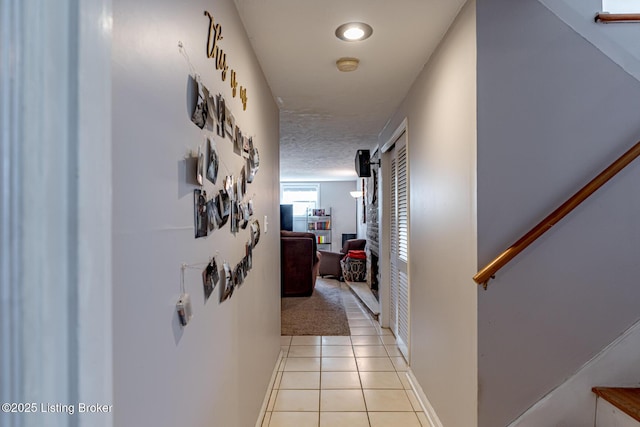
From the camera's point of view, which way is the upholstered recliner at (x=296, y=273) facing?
away from the camera

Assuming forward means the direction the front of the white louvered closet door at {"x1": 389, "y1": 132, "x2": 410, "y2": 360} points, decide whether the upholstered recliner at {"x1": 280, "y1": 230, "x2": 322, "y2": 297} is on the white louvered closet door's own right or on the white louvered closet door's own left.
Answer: on the white louvered closet door's own right

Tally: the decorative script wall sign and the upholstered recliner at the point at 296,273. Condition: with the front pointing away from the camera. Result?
1

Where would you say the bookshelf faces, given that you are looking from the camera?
facing the viewer

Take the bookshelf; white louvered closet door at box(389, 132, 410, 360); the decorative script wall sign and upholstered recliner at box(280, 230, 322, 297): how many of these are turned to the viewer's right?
1

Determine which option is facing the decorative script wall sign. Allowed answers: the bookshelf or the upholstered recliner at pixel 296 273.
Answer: the bookshelf

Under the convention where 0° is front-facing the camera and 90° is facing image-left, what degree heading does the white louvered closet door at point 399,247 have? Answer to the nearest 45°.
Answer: approximately 90°

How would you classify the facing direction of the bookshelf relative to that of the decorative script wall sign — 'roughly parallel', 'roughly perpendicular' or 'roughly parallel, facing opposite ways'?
roughly perpendicular

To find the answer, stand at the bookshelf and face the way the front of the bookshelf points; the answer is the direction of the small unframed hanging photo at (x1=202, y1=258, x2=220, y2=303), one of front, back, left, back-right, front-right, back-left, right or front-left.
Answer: front

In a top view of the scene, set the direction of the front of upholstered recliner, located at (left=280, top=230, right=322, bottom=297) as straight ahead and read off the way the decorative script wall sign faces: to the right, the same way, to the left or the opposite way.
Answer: to the right

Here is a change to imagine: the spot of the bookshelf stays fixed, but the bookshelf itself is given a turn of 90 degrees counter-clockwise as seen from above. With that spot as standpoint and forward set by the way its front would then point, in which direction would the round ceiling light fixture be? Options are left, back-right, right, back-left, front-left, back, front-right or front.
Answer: right

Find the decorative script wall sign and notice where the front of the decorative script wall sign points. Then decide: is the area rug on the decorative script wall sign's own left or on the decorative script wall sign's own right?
on the decorative script wall sign's own left

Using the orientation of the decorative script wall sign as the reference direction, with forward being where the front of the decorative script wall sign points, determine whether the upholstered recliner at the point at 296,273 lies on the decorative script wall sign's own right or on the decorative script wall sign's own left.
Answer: on the decorative script wall sign's own left

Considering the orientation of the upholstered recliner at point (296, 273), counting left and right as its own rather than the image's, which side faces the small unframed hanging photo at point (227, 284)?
back

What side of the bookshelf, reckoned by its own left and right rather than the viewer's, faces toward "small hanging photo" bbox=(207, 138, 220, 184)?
front

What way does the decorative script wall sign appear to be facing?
to the viewer's right
